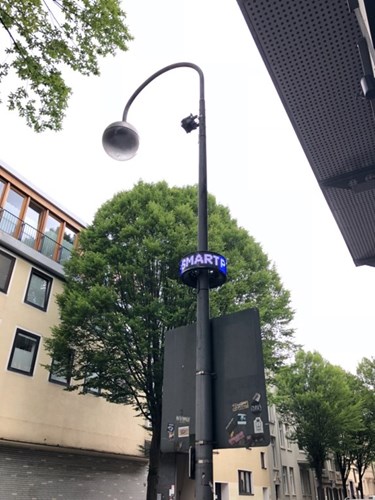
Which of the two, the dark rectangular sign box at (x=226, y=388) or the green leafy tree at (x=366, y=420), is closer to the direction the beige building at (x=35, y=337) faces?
the dark rectangular sign box

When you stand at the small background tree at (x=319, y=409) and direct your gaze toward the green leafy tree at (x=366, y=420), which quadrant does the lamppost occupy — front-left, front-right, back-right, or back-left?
back-right

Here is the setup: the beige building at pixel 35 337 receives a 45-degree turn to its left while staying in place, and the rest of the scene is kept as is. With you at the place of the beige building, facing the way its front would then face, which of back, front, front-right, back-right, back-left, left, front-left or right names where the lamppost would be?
right

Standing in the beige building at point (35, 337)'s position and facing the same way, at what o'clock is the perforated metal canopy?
The perforated metal canopy is roughly at 1 o'clock from the beige building.

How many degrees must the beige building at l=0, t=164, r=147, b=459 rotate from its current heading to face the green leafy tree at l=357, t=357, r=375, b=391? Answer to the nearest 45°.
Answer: approximately 90° to its left

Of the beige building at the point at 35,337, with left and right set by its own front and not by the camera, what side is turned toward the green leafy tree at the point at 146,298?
front

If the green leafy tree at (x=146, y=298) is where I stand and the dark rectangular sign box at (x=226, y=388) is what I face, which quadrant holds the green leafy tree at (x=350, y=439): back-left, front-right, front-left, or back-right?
back-left

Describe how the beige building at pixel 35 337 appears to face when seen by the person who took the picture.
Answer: facing the viewer and to the right of the viewer

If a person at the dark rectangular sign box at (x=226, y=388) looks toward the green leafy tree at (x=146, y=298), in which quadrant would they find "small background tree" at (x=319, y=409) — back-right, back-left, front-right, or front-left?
front-right

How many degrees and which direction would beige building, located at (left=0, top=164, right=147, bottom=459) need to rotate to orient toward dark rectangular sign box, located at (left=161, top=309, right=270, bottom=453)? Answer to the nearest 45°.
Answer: approximately 45° to its right

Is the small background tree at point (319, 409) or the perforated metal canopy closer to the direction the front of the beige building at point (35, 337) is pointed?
the perforated metal canopy

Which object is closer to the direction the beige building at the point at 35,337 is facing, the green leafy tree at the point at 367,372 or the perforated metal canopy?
the perforated metal canopy

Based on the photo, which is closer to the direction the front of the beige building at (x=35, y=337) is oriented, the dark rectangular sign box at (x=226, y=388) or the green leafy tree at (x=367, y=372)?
the dark rectangular sign box
